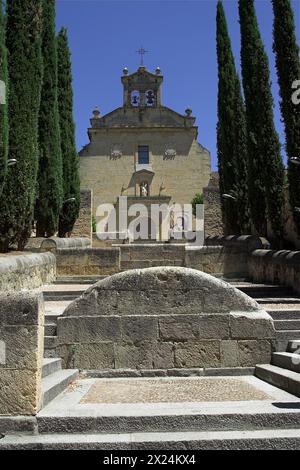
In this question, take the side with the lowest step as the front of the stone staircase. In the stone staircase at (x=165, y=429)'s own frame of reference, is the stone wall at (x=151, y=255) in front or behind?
behind

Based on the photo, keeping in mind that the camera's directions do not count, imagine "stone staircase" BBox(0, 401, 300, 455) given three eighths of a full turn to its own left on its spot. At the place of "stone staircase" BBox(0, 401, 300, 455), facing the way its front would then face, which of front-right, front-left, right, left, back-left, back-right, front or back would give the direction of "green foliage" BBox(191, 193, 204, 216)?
front-left

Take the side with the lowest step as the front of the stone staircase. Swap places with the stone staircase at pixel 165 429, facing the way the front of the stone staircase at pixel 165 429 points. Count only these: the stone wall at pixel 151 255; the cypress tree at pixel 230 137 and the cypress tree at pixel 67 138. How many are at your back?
3

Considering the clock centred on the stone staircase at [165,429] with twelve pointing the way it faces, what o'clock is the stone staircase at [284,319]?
the stone staircase at [284,319] is roughly at 7 o'clock from the stone staircase at [165,429].

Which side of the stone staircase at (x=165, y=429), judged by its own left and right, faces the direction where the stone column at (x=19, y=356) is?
right

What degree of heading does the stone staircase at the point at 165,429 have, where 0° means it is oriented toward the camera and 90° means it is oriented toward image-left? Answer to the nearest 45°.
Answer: approximately 0°

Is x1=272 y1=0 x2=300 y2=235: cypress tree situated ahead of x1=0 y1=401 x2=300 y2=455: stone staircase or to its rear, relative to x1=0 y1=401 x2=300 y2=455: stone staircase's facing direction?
to the rear

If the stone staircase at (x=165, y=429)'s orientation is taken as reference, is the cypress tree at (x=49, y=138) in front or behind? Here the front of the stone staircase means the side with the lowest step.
behind

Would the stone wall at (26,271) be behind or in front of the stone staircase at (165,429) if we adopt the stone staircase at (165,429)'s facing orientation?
behind

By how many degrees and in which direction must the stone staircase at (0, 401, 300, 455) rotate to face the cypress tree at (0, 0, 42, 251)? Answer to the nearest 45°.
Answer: approximately 180°

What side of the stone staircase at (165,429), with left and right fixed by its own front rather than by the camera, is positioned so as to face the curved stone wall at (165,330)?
back

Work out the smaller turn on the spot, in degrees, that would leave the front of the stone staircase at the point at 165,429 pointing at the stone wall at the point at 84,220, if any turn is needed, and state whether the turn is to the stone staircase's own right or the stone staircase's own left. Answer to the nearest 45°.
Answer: approximately 180°

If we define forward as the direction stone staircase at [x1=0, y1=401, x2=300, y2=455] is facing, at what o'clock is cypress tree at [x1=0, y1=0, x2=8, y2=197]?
The cypress tree is roughly at 5 o'clock from the stone staircase.
